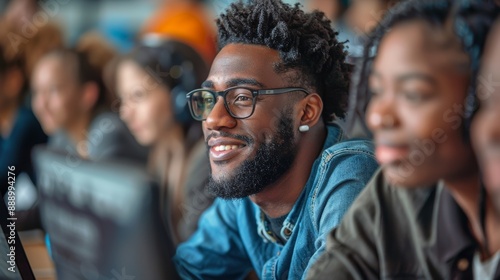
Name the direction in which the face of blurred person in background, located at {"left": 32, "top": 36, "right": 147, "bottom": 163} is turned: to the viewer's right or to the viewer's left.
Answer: to the viewer's left

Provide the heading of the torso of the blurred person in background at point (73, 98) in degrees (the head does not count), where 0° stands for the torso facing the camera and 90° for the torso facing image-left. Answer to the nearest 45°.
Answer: approximately 45°

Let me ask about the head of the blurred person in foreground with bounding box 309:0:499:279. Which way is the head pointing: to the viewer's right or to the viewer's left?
to the viewer's left

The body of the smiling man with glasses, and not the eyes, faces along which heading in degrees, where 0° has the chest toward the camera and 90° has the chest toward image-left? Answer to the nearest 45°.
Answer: approximately 45°
